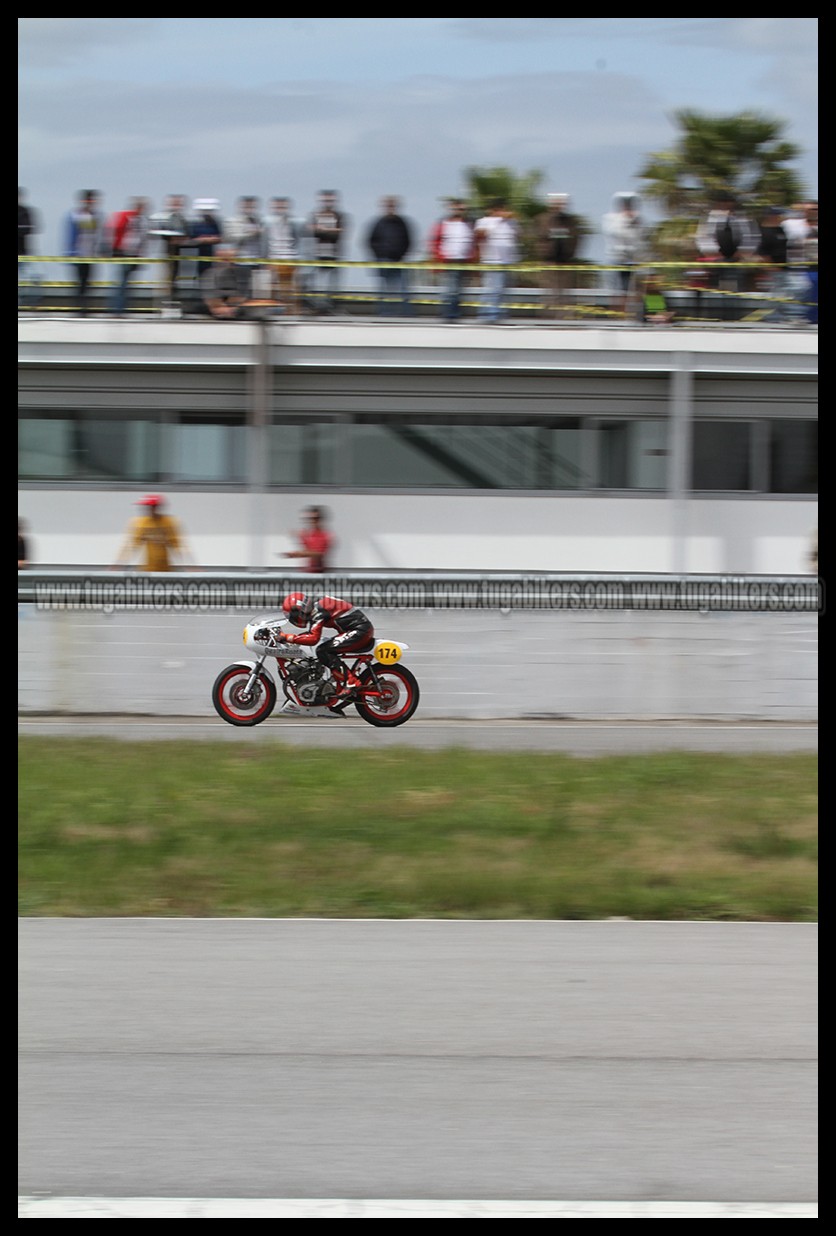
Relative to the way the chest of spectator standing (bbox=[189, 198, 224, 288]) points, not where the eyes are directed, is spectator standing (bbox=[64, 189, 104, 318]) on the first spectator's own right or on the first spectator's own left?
on the first spectator's own right

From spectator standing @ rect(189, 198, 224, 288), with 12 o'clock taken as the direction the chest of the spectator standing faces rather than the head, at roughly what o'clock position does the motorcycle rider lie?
The motorcycle rider is roughly at 12 o'clock from the spectator standing.

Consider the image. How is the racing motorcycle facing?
to the viewer's left

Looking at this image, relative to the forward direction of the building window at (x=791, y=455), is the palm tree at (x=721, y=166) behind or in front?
behind

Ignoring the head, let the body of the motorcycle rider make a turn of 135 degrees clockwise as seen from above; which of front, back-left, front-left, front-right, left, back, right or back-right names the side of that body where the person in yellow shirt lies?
front-left

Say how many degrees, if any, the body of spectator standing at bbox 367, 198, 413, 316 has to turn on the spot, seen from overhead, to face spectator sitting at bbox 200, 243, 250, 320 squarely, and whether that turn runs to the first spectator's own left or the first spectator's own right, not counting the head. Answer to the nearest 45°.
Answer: approximately 135° to the first spectator's own right

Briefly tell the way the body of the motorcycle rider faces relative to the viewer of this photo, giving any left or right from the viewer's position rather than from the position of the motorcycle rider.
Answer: facing to the left of the viewer

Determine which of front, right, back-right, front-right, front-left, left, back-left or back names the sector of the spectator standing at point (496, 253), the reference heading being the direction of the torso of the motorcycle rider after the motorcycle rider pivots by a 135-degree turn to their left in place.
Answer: back-left

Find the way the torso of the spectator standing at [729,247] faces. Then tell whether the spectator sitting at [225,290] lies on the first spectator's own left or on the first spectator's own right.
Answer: on the first spectator's own right

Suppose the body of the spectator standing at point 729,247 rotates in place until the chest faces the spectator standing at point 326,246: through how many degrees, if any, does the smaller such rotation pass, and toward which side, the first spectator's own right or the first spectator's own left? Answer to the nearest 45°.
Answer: approximately 45° to the first spectator's own right
